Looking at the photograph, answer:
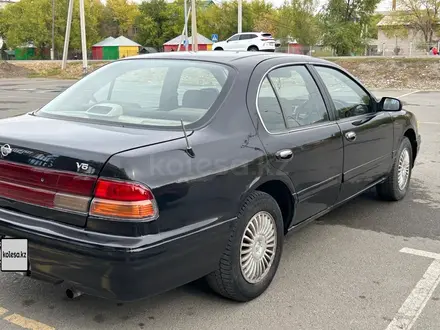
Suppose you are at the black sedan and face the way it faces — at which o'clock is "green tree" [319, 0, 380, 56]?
The green tree is roughly at 11 o'clock from the black sedan.

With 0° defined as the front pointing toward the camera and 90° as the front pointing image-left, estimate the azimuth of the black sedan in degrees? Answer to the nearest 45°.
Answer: approximately 225°

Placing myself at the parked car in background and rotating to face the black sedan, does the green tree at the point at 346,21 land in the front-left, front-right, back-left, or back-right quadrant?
back-left

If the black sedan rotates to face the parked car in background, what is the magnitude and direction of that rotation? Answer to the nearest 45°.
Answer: approximately 45° to its left
